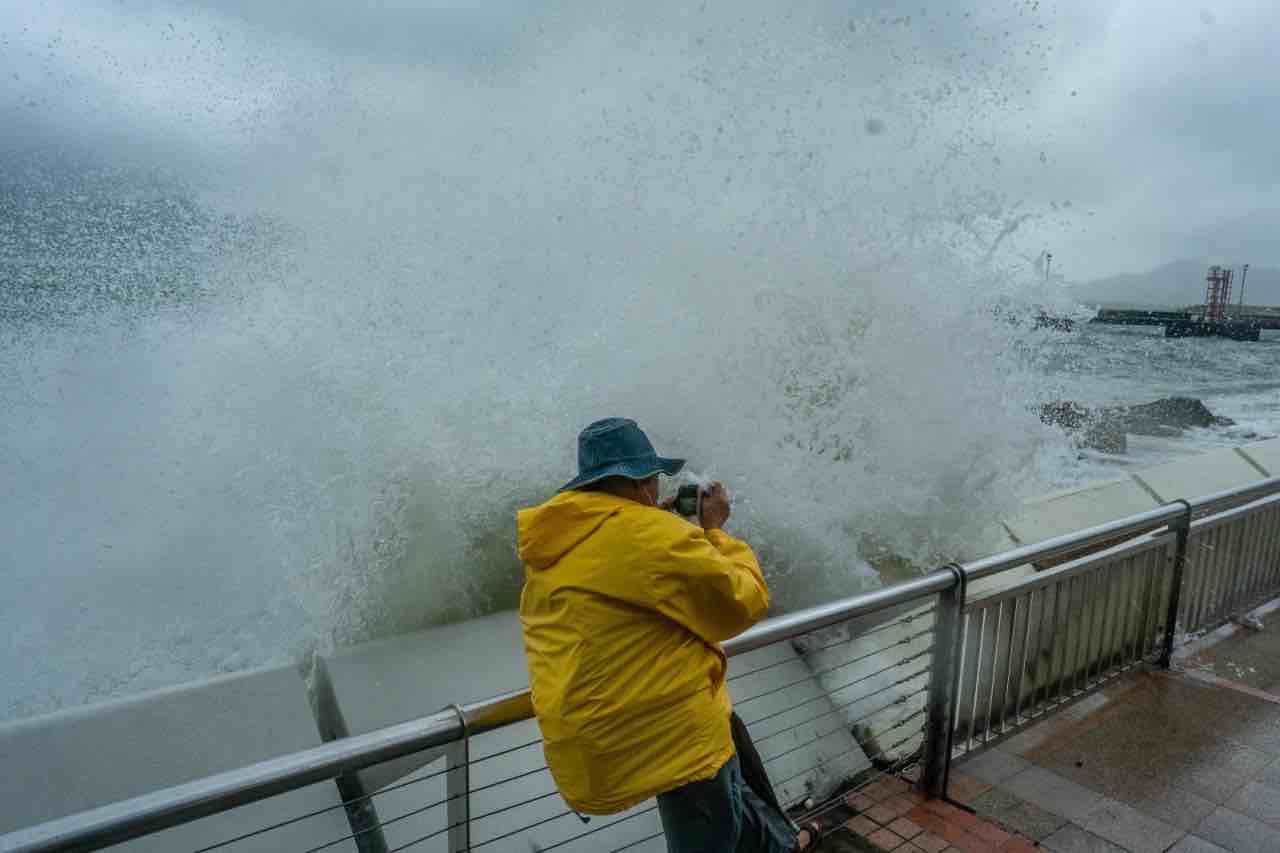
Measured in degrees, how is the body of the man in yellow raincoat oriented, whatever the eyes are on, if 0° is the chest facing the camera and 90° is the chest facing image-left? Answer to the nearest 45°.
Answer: approximately 225°

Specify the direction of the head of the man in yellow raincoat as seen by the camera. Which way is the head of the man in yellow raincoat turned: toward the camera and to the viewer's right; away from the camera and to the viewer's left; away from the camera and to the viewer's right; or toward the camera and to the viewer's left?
away from the camera and to the viewer's right

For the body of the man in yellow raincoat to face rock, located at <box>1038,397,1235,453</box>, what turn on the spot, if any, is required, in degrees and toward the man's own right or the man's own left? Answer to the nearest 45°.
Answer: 0° — they already face it

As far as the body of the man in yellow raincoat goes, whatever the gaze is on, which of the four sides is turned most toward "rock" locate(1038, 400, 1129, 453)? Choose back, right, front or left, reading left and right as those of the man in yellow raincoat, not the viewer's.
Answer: front
